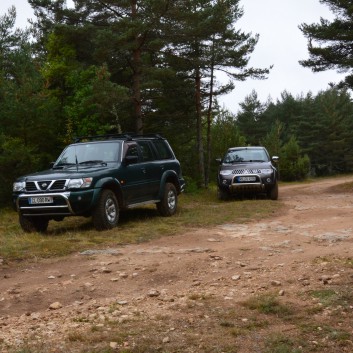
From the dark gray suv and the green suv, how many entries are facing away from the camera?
0

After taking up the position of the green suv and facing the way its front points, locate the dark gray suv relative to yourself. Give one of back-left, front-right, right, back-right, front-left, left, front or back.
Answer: back

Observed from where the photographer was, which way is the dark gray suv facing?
facing the viewer

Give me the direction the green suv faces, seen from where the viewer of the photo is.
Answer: facing the viewer and to the left of the viewer

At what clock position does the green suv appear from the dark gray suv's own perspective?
The green suv is roughly at 1 o'clock from the dark gray suv.
